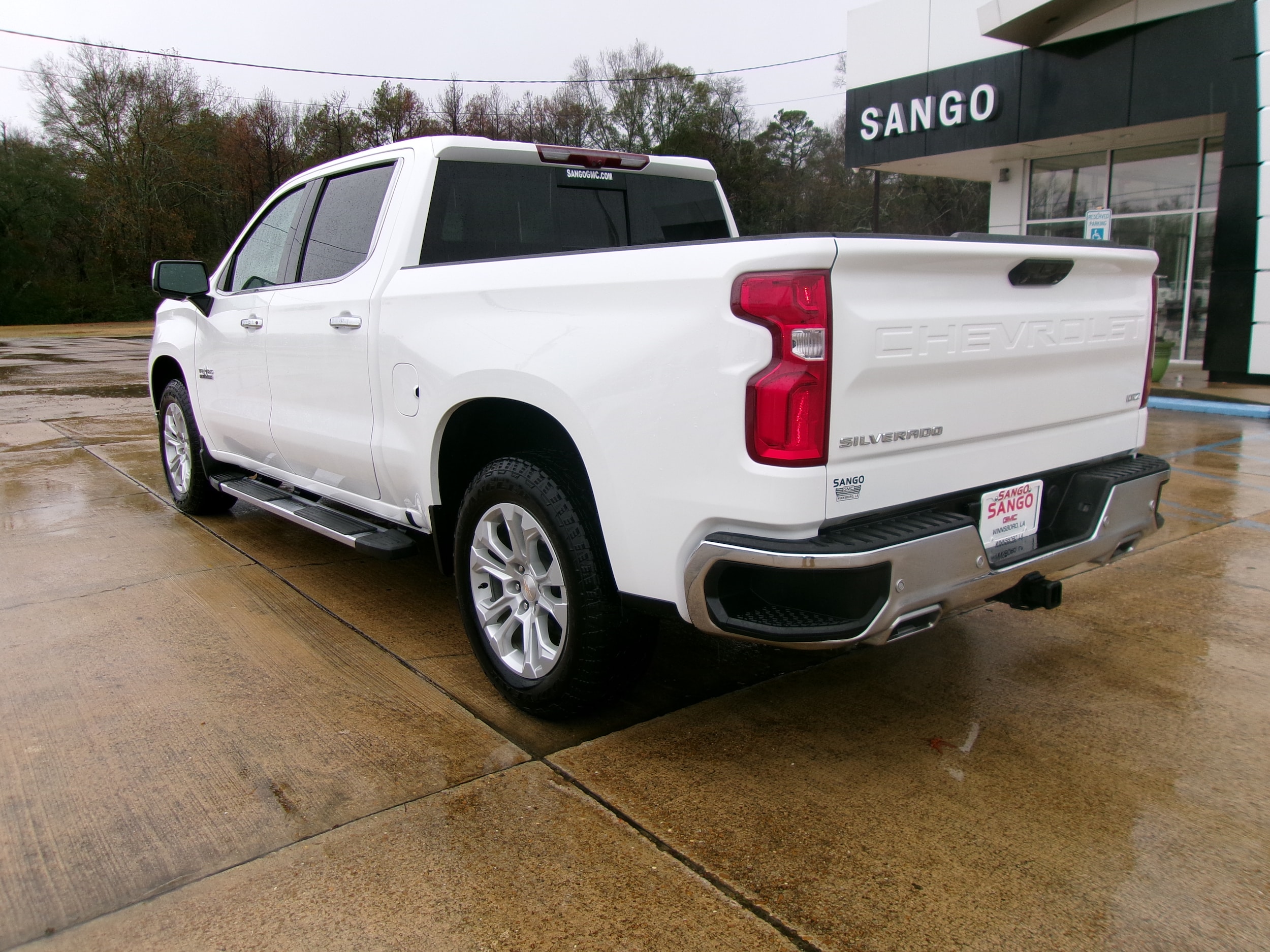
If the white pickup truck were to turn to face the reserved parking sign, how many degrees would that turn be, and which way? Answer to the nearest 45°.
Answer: approximately 90° to its right

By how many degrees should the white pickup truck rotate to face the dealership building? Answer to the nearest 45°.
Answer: approximately 90° to its right

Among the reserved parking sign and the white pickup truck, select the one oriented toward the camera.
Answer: the reserved parking sign

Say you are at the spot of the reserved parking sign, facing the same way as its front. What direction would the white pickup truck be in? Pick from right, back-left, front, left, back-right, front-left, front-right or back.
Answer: front

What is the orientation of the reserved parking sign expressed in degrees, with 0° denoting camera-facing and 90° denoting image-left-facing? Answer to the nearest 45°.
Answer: approximately 0°

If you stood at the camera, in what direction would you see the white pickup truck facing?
facing away from the viewer and to the left of the viewer

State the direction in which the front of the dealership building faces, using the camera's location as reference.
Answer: facing the viewer and to the left of the viewer

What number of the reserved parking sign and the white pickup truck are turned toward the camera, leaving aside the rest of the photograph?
1

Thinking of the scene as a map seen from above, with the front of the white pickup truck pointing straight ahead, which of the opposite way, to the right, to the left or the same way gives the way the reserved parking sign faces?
to the left

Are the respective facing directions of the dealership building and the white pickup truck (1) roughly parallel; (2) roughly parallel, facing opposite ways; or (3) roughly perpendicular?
roughly perpendicular

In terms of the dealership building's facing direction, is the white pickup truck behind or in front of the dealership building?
in front
